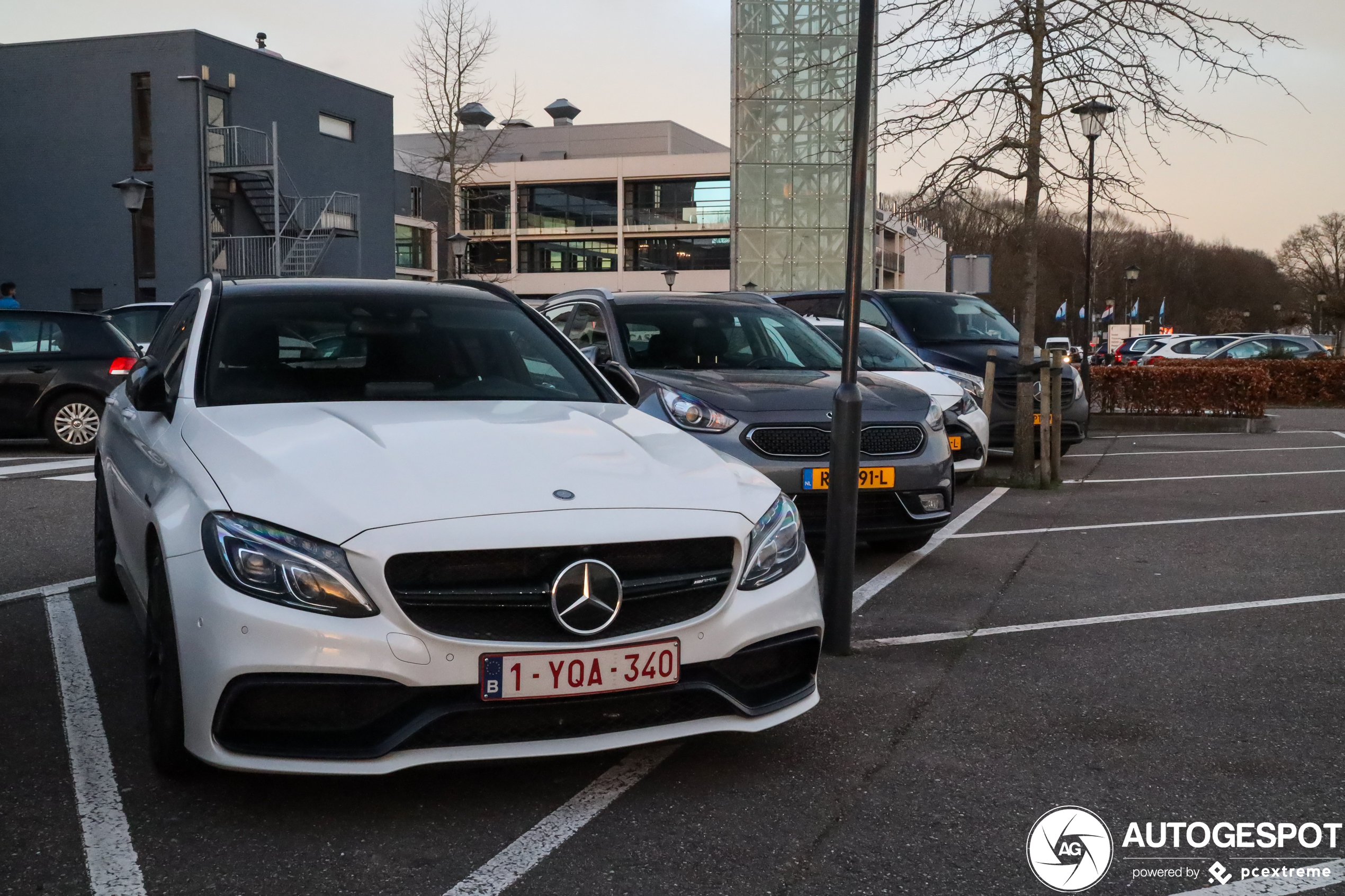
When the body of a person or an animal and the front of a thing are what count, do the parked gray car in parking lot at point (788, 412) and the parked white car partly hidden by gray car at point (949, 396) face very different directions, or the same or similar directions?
same or similar directions

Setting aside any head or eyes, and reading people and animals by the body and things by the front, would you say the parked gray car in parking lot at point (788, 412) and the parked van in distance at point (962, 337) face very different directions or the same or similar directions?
same or similar directions

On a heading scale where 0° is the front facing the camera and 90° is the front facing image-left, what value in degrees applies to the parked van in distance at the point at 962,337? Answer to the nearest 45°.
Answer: approximately 315°

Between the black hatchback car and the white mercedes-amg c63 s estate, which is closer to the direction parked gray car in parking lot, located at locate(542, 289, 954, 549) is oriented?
the white mercedes-amg c63 s estate

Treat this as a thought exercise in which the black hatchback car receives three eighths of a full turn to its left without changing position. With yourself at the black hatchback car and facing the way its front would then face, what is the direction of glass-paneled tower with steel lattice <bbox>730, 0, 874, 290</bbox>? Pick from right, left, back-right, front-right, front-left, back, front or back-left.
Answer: left

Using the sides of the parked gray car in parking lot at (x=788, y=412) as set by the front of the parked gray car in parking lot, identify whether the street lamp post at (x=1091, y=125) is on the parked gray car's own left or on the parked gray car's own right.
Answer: on the parked gray car's own left

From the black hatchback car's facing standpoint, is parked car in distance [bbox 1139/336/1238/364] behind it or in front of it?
behind

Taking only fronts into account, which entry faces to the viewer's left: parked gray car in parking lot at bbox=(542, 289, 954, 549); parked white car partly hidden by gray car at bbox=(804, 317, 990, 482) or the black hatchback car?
the black hatchback car

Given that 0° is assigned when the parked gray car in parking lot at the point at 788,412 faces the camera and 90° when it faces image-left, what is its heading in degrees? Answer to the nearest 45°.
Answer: approximately 315°

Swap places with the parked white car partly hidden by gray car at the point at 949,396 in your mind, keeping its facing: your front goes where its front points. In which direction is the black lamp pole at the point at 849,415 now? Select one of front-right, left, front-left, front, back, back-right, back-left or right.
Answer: front-right

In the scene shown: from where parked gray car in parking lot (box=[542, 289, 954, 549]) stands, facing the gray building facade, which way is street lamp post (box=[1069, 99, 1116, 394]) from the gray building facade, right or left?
right

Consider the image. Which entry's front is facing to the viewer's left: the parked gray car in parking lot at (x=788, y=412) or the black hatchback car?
the black hatchback car

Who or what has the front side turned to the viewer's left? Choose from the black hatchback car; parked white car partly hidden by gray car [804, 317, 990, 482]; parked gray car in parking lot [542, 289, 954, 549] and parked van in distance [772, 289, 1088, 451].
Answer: the black hatchback car

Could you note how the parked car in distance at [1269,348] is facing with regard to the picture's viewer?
facing to the left of the viewer

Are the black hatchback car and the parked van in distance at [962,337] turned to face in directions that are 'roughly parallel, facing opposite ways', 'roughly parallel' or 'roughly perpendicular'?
roughly perpendicular

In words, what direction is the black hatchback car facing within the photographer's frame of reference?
facing to the left of the viewer
